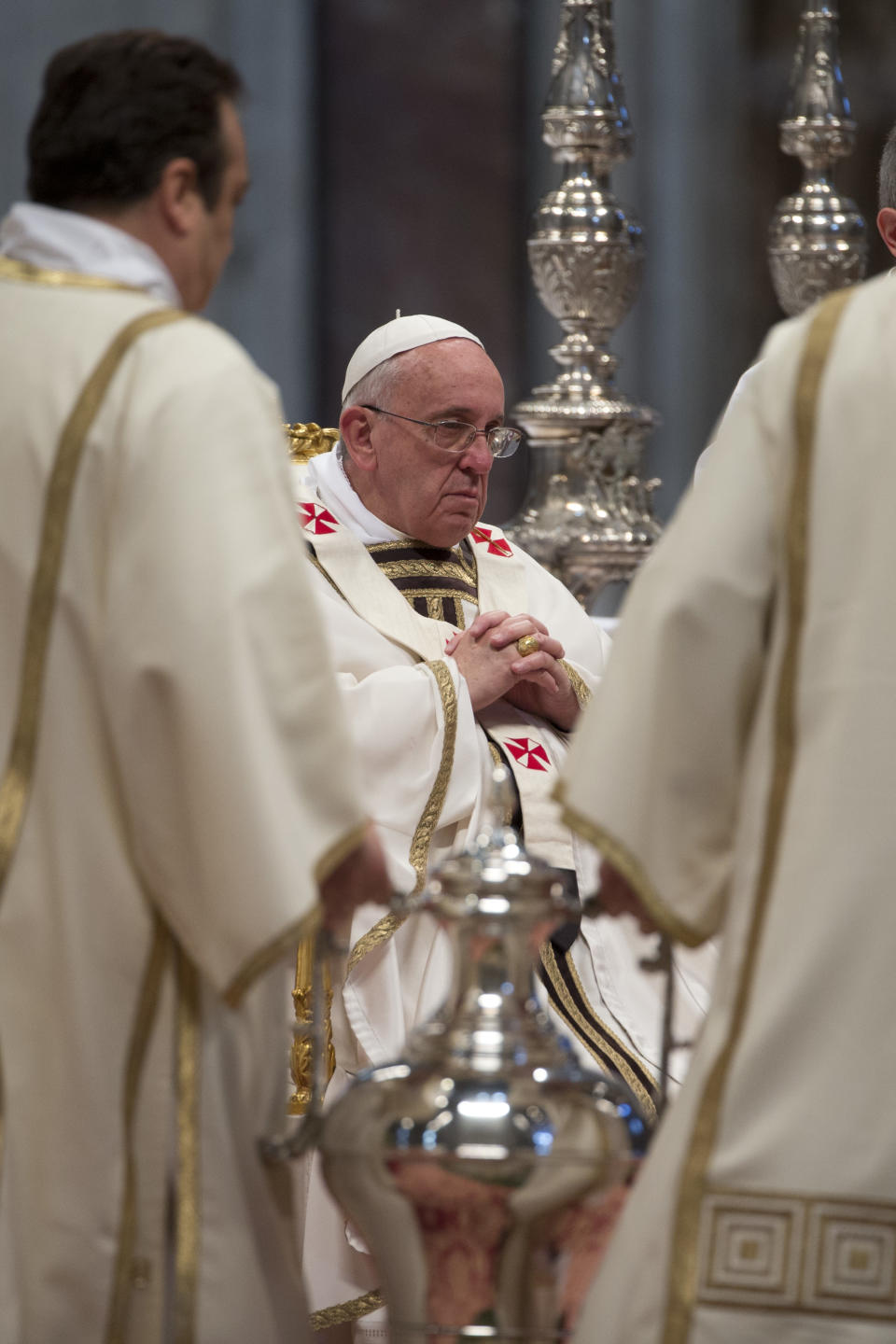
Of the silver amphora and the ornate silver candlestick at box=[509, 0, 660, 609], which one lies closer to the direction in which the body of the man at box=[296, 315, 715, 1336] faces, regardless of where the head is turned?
the silver amphora

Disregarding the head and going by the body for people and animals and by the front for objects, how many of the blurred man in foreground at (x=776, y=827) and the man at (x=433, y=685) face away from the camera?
1

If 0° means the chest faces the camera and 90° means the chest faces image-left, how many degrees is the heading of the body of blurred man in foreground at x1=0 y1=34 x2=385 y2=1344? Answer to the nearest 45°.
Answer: approximately 225°

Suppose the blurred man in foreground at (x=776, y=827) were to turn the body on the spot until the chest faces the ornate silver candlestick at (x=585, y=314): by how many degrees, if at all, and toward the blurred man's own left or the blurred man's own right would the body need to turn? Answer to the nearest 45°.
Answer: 0° — they already face it

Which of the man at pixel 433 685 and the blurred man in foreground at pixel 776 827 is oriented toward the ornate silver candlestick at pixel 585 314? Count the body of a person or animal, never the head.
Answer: the blurred man in foreground

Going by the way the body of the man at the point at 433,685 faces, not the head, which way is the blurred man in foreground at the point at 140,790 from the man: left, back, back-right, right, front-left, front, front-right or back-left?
front-right

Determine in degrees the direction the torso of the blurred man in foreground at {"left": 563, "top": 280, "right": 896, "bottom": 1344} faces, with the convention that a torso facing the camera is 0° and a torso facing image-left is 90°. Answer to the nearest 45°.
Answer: approximately 180°

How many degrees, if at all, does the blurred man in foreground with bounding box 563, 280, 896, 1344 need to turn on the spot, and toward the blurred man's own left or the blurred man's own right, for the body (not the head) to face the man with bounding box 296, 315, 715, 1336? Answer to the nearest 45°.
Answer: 0° — they already face them

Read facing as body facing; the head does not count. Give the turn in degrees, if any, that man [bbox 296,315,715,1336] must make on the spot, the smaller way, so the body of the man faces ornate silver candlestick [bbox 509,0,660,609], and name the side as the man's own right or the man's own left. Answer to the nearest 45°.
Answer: approximately 135° to the man's own left

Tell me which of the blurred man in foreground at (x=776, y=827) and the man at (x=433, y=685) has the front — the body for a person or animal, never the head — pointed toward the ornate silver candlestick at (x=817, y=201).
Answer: the blurred man in foreground

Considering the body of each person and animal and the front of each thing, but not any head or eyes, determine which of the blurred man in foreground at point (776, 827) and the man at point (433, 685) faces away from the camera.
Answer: the blurred man in foreground

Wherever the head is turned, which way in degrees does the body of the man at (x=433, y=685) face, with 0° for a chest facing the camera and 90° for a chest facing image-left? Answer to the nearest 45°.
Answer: approximately 315°
